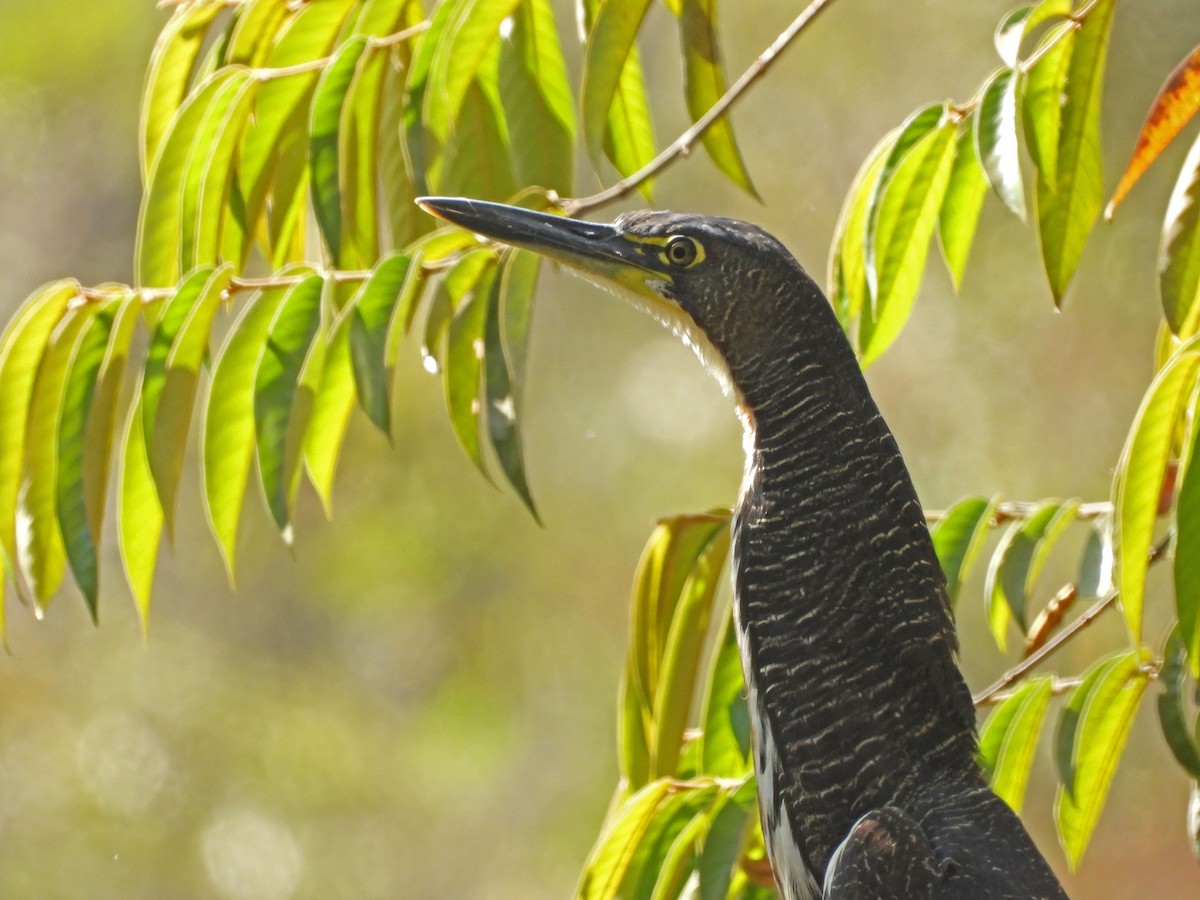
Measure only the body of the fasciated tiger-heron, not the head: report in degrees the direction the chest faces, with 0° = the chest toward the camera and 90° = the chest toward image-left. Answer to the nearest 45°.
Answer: approximately 90°

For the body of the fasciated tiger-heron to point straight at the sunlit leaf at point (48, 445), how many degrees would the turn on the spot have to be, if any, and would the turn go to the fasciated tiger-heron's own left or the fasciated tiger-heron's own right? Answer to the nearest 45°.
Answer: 0° — it already faces it

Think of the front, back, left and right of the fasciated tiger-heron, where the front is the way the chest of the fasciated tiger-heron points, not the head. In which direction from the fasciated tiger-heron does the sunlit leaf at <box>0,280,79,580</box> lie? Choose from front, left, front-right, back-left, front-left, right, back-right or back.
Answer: front

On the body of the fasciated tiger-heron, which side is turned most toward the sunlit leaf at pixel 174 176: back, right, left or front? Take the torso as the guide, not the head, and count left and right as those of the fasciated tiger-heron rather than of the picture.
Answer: front
